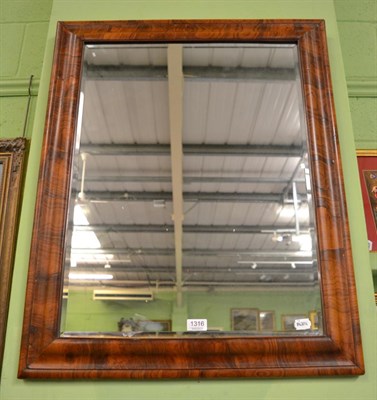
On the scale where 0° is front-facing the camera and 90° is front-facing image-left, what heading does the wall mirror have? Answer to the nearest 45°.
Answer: approximately 0°

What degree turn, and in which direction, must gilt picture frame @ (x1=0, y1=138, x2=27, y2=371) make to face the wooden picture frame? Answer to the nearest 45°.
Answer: approximately 90° to its left

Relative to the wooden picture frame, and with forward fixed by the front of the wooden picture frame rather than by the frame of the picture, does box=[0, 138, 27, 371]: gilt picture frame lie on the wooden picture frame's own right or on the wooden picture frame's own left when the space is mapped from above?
on the wooden picture frame's own right

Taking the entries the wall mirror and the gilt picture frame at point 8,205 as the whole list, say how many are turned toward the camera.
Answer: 2
